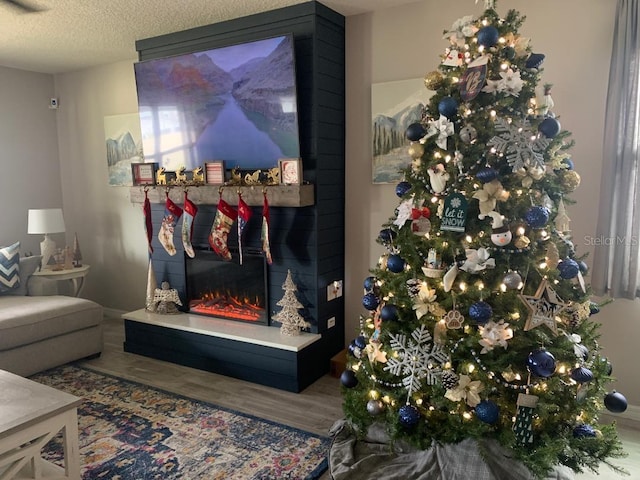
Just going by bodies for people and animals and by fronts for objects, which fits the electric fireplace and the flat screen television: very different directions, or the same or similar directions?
same or similar directions

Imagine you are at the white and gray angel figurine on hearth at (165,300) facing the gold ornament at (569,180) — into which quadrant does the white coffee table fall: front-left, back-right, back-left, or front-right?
front-right

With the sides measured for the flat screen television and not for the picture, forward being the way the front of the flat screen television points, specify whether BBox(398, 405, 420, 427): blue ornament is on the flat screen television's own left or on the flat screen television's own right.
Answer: on the flat screen television's own left

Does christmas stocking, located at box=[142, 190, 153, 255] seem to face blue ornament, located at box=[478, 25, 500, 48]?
no

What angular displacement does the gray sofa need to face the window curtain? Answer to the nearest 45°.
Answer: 0° — it already faces it

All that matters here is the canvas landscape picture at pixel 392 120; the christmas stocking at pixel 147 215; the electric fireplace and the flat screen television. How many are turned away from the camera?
0

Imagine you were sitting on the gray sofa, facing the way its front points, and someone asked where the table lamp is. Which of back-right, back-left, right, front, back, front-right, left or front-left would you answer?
back-left

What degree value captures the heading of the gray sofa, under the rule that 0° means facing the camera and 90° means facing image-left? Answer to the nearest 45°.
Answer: approximately 315°

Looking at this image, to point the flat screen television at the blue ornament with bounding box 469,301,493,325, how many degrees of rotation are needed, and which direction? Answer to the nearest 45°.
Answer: approximately 90° to its left

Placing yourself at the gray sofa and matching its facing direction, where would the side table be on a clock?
The side table is roughly at 8 o'clock from the gray sofa.

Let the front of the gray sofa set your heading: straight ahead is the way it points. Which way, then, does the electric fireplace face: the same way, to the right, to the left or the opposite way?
to the right

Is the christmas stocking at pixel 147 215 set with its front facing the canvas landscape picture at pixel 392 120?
no

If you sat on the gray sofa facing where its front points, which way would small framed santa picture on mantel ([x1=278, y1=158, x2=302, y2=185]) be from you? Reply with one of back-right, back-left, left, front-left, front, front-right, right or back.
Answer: front

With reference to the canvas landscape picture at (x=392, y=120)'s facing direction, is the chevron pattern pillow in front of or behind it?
in front

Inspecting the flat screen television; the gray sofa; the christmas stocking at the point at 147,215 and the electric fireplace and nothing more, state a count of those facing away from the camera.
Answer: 0

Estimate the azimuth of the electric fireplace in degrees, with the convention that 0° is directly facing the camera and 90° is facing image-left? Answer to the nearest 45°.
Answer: approximately 45°

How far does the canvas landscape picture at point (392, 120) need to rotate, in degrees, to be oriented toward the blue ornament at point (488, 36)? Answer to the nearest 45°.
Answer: approximately 45° to its left

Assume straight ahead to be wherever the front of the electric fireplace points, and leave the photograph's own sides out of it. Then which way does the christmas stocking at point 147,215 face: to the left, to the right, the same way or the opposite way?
the same way

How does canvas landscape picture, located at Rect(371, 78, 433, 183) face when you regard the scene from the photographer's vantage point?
facing the viewer and to the left of the viewer

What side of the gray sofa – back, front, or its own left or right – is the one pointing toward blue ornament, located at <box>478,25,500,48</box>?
front

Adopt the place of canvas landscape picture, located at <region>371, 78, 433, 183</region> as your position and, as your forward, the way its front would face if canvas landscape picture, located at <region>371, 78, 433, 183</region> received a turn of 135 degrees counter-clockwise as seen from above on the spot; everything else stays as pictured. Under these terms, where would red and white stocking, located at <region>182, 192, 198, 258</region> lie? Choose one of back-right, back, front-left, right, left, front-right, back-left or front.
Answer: back

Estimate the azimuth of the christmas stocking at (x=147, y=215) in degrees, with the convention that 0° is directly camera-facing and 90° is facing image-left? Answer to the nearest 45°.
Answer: approximately 45°

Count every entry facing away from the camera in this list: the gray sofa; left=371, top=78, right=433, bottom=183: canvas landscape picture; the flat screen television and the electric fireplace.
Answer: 0

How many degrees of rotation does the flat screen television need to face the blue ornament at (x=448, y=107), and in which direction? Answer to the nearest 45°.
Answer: approximately 90° to its left
